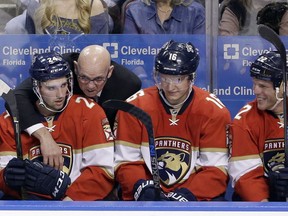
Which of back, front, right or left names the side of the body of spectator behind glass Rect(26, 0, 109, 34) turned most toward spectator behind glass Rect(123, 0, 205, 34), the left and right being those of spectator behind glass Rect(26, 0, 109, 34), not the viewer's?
left

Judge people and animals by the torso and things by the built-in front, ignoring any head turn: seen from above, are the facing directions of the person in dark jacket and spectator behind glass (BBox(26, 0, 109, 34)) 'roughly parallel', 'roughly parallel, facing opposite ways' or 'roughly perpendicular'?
roughly parallel

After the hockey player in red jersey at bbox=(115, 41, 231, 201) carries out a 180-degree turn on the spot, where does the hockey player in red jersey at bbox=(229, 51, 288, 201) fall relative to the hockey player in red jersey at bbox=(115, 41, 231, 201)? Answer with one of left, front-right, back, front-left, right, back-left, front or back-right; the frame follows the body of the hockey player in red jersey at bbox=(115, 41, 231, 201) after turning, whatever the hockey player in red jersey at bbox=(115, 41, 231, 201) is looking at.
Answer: right

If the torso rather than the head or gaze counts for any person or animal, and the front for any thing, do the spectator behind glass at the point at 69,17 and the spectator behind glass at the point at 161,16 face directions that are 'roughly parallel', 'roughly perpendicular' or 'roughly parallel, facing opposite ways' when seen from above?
roughly parallel

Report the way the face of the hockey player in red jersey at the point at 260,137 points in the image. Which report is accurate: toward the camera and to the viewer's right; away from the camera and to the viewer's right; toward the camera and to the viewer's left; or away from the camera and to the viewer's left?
toward the camera and to the viewer's left

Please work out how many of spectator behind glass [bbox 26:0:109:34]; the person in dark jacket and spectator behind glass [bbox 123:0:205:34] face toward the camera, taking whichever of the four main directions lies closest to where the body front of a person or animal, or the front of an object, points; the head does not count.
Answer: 3

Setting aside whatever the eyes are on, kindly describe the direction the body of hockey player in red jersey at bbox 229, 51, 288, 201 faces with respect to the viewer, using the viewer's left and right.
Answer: facing the viewer

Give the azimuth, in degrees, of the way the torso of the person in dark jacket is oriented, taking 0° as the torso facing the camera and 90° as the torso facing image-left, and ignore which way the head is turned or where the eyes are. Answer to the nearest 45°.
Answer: approximately 0°

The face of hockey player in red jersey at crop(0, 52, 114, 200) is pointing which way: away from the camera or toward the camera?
toward the camera

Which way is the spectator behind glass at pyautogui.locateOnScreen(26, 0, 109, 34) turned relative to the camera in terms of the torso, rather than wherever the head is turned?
toward the camera

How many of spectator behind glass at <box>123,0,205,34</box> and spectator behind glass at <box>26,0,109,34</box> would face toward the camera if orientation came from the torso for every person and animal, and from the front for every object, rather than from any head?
2
